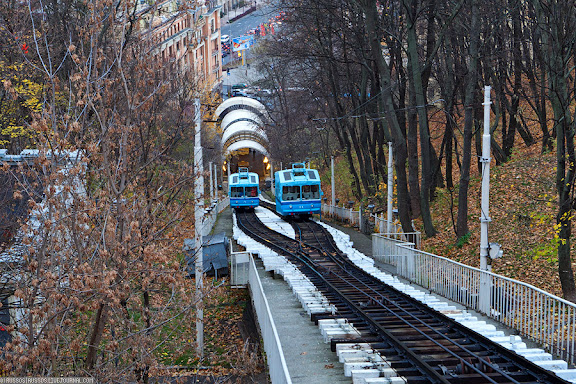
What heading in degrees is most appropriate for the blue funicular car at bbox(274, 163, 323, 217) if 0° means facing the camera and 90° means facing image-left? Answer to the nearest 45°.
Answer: approximately 0°

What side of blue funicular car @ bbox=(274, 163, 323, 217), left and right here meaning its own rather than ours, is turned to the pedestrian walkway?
front

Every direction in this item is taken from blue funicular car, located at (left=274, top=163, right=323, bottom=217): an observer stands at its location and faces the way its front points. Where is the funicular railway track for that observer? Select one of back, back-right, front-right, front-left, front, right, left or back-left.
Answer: front

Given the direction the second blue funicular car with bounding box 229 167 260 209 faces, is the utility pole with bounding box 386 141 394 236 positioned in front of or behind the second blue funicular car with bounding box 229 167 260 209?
in front

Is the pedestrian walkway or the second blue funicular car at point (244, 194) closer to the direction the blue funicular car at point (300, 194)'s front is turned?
the pedestrian walkway

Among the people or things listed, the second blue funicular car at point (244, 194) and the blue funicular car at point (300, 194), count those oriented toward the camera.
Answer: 2

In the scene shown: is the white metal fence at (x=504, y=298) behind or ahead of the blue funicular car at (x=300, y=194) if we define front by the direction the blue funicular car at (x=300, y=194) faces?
ahead

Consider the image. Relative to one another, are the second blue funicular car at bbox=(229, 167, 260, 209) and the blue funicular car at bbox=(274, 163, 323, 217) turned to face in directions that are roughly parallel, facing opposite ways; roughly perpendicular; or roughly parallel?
roughly parallel

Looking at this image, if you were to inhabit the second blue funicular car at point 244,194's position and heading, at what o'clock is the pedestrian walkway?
The pedestrian walkway is roughly at 12 o'clock from the second blue funicular car.

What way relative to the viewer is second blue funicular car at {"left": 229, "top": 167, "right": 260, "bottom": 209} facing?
toward the camera

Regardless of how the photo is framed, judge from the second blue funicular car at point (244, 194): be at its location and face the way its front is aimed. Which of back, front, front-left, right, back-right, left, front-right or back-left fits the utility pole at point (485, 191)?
front

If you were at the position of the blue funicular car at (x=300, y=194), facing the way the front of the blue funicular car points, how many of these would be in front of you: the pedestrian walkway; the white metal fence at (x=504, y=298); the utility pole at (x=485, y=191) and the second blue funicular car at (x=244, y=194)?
3
